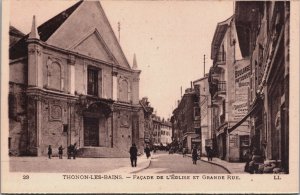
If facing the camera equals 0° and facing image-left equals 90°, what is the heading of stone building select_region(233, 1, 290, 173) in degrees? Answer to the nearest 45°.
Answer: approximately 90°
